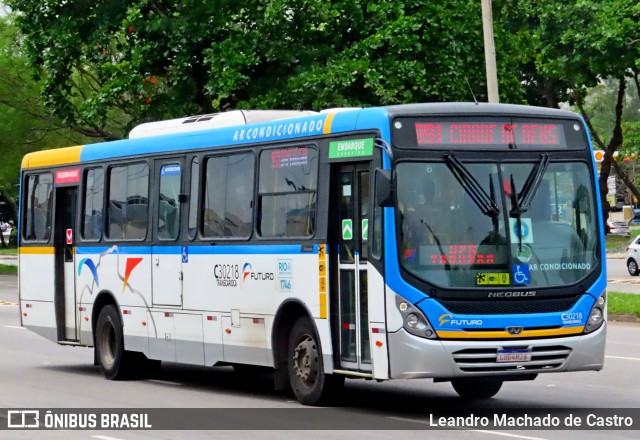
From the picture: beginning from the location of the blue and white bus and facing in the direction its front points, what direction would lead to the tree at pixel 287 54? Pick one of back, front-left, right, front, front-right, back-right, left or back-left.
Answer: back-left

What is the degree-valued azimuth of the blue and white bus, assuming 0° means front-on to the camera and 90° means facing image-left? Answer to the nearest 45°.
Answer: approximately 315°

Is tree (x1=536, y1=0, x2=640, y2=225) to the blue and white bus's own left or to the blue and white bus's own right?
on its left
